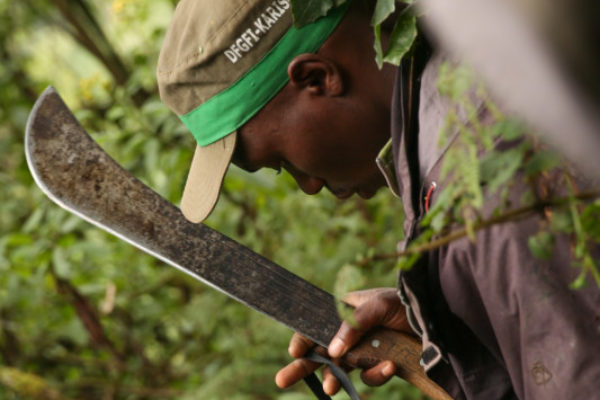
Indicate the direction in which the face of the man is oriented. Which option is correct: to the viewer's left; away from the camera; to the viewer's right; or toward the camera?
to the viewer's left

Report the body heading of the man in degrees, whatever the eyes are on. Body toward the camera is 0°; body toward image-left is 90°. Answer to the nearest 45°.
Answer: approximately 90°
